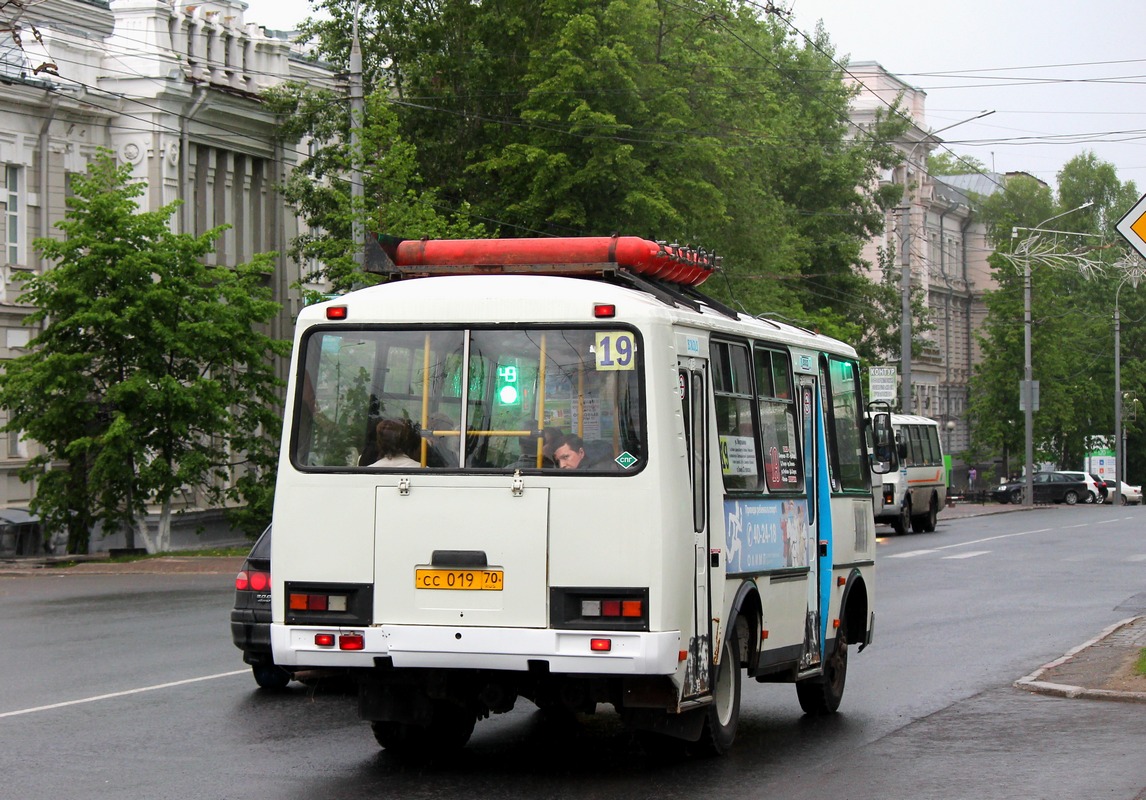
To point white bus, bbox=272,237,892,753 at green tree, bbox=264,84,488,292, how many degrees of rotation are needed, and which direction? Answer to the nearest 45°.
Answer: approximately 45° to its left

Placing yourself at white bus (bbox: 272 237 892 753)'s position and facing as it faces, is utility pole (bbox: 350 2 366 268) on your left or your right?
on your left

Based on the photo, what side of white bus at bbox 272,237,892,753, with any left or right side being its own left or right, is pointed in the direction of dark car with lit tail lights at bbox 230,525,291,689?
left

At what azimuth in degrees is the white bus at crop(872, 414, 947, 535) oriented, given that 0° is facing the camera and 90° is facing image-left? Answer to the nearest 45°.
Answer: approximately 45°

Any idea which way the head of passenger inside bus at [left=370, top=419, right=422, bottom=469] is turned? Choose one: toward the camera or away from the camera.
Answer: away from the camera

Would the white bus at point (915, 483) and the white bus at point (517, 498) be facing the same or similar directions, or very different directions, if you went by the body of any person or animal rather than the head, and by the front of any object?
very different directions

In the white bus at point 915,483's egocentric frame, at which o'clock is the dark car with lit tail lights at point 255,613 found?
The dark car with lit tail lights is roughly at 11 o'clock from the white bus.

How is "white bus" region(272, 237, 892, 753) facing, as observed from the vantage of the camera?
facing away from the viewer and to the right of the viewer

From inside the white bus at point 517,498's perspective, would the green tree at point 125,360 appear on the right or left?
on its left

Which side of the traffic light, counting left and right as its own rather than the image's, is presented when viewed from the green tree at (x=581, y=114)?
back
